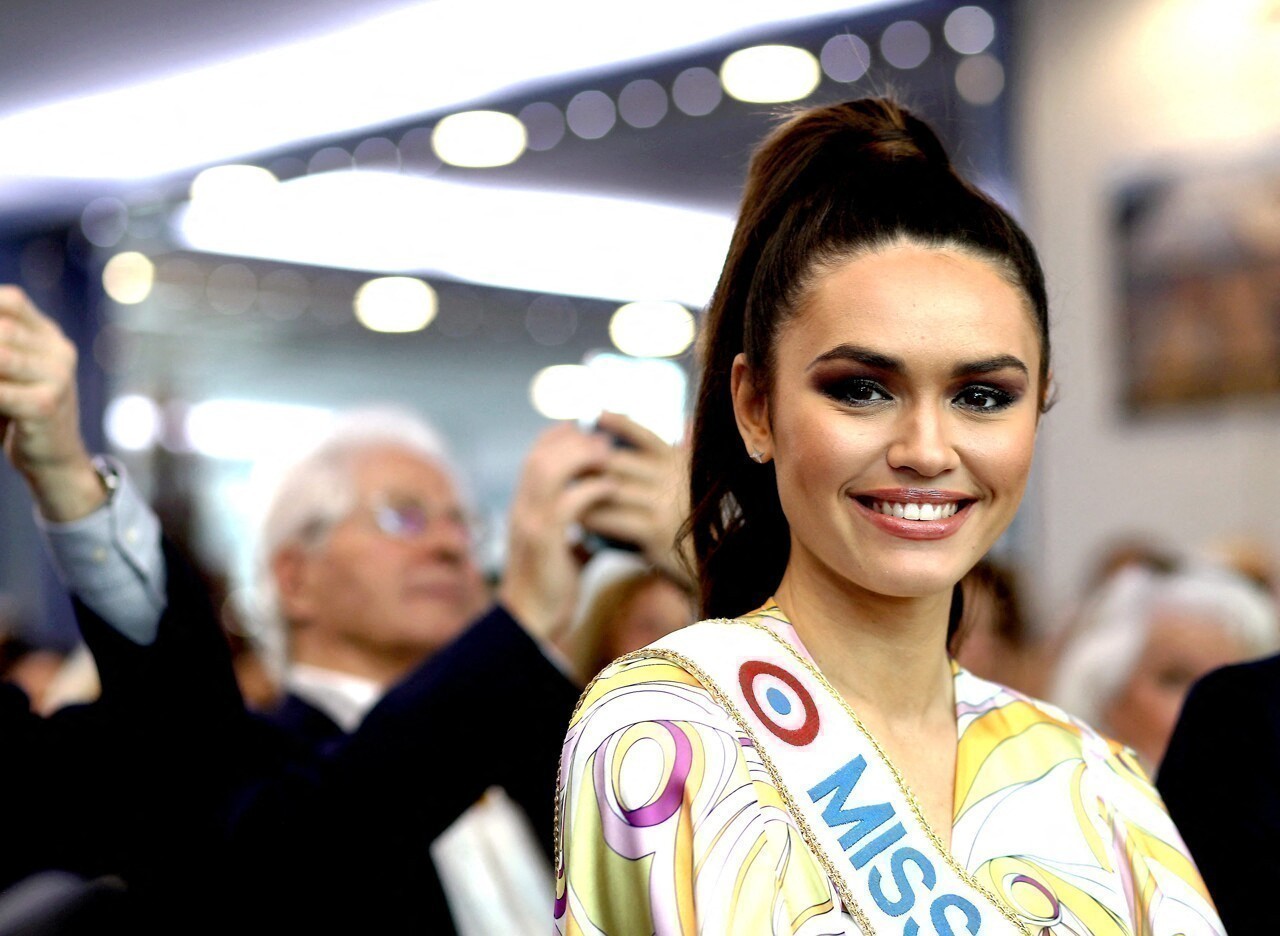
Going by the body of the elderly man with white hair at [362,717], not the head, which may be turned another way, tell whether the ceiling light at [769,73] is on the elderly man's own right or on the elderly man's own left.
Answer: on the elderly man's own left

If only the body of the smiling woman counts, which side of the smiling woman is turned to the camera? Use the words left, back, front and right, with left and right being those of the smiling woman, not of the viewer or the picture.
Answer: front

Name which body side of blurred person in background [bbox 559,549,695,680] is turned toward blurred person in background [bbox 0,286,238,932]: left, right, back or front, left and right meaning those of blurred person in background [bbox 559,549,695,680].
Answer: right

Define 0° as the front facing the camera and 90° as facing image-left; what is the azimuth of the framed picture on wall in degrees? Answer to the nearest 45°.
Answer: approximately 45°
